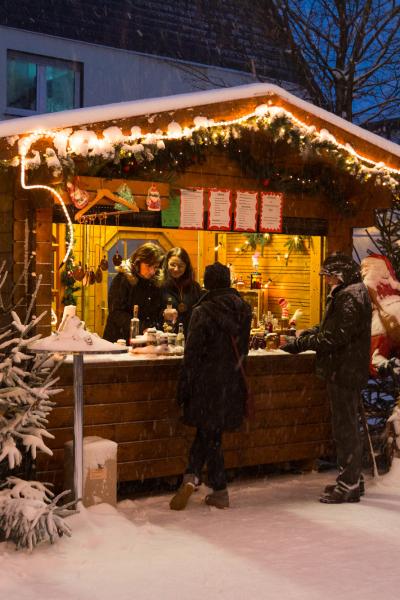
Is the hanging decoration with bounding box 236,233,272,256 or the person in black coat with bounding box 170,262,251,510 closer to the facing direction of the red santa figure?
the person in black coat

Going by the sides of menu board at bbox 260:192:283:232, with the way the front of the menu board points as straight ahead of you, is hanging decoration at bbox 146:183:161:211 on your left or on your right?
on your right

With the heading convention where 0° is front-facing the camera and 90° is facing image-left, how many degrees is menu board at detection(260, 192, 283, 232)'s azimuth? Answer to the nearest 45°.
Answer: approximately 0°

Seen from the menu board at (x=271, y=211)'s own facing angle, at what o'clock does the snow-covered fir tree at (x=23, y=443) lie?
The snow-covered fir tree is roughly at 1 o'clock from the menu board.

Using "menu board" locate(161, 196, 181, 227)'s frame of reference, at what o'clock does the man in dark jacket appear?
The man in dark jacket is roughly at 10 o'clock from the menu board.

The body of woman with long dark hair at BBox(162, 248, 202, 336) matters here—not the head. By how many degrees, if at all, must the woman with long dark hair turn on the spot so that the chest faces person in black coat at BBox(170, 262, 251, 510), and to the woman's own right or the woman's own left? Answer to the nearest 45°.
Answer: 0° — they already face them

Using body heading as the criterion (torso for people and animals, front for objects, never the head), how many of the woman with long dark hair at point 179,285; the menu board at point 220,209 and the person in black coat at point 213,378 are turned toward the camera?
2

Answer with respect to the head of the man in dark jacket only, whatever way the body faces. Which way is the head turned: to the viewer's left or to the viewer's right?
to the viewer's left
